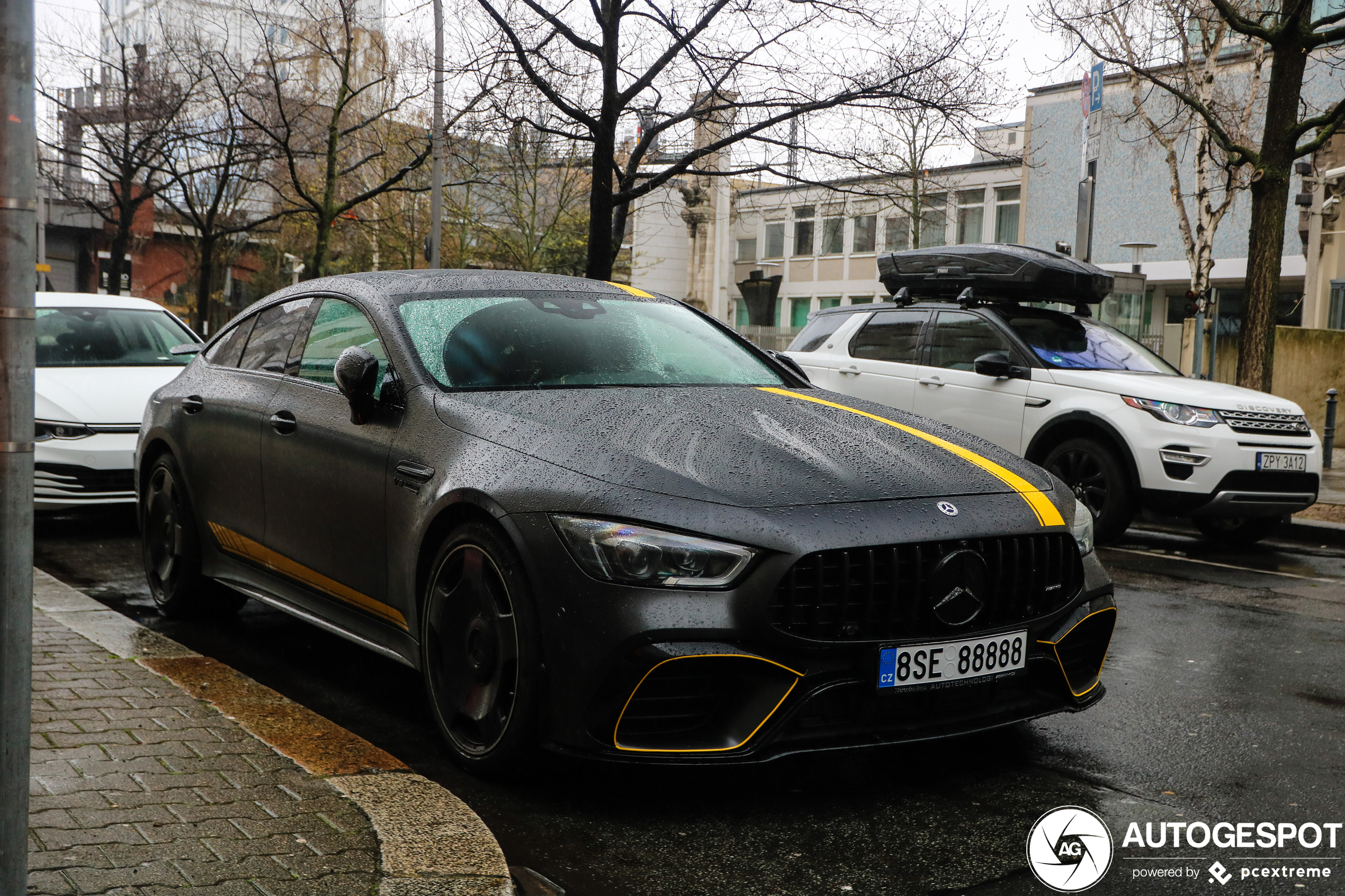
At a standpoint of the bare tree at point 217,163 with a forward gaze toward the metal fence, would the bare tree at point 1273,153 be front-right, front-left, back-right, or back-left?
front-right

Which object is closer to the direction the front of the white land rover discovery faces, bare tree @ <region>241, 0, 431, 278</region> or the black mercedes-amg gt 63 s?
the black mercedes-amg gt 63 s

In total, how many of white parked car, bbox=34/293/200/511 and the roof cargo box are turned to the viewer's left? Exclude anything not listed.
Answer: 0

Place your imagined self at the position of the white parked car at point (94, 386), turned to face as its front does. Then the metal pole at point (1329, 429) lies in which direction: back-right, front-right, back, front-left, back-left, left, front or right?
front-left

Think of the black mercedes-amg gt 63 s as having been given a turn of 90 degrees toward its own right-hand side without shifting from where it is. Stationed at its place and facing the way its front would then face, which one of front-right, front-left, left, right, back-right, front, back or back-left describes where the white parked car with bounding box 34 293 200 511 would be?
right

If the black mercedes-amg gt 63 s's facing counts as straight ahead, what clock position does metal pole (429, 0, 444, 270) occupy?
The metal pole is roughly at 7 o'clock from the black mercedes-amg gt 63 s.

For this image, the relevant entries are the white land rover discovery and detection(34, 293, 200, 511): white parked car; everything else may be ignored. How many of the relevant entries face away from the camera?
0

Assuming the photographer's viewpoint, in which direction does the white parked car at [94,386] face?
facing the viewer and to the right of the viewer

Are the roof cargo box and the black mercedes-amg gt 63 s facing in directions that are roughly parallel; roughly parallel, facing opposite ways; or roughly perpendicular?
roughly parallel

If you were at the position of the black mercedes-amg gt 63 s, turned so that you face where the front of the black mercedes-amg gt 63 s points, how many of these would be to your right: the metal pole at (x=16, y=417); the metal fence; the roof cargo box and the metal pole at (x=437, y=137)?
1

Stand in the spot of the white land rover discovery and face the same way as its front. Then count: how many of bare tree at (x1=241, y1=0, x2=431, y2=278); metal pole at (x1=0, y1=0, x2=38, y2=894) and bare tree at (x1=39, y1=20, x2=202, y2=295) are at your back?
2

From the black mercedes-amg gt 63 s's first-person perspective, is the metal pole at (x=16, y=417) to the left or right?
on its right

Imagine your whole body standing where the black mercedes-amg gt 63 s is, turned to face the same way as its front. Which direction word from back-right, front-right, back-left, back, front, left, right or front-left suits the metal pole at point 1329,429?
left

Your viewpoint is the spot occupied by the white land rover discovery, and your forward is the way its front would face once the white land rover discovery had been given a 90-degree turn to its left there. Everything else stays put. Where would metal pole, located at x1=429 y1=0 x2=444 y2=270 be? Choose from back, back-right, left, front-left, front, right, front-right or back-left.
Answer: left

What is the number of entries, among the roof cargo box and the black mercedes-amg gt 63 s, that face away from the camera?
0

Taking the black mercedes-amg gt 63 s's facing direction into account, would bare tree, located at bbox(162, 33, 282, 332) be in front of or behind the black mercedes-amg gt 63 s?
behind
